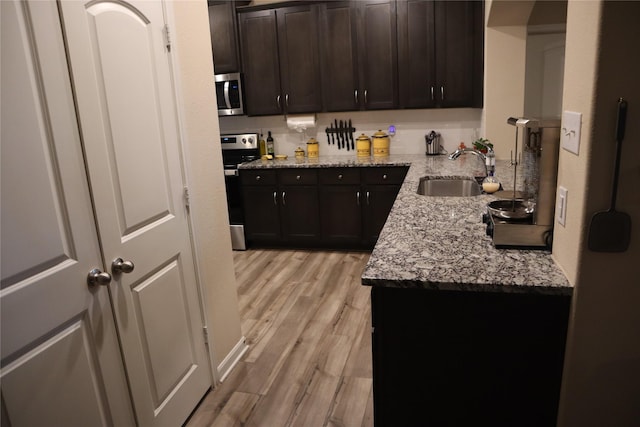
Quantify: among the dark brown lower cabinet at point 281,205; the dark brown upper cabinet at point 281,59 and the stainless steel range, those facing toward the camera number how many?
3

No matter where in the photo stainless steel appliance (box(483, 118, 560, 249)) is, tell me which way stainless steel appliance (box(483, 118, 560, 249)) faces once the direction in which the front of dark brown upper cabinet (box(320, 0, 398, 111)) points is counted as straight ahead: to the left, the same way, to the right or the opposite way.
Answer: to the right

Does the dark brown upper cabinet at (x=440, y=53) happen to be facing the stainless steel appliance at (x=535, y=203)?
yes

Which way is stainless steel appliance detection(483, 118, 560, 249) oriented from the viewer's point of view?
to the viewer's left

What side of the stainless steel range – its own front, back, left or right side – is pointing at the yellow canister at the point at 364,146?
left

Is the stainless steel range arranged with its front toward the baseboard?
yes

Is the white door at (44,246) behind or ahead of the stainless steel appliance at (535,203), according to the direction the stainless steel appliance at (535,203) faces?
ahead

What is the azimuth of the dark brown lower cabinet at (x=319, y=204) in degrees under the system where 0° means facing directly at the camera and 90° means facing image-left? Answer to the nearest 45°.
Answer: approximately 0°

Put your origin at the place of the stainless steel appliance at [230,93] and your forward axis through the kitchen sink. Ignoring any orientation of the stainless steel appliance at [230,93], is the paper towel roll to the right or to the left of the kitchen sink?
left

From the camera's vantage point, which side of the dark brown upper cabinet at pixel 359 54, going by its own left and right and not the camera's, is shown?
front

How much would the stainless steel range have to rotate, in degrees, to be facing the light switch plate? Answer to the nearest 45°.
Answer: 0° — it already faces it
